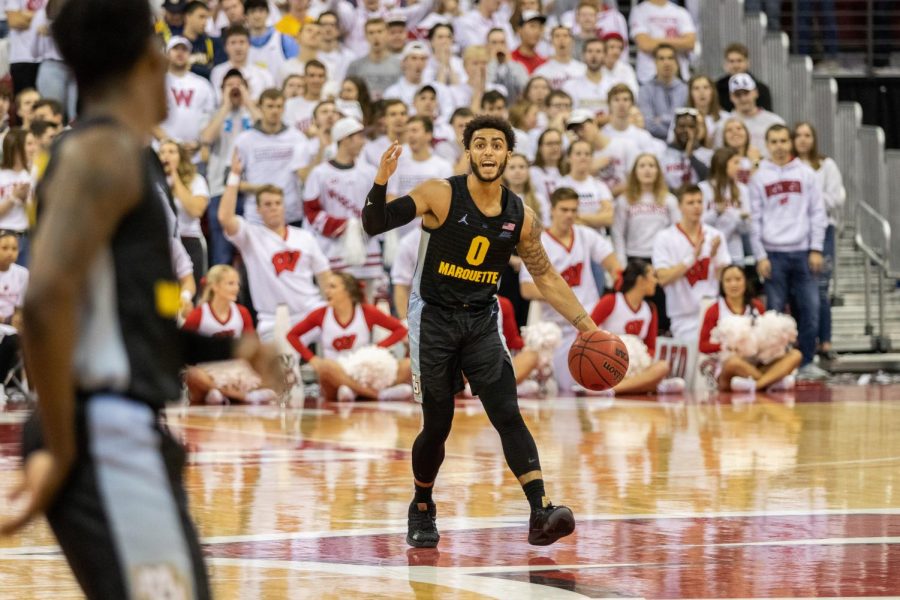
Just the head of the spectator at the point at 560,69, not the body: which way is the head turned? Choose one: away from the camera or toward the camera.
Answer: toward the camera

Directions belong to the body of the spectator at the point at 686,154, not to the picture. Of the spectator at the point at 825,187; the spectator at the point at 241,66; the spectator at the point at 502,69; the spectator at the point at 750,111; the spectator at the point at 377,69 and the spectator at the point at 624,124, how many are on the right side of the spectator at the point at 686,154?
4

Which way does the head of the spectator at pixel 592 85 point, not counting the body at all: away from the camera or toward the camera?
toward the camera

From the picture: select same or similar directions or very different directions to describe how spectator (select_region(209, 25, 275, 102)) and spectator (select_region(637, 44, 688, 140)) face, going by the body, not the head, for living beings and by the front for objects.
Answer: same or similar directions

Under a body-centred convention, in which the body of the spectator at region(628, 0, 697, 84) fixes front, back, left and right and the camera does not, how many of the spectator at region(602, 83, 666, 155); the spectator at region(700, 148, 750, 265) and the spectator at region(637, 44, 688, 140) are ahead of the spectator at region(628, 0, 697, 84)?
3

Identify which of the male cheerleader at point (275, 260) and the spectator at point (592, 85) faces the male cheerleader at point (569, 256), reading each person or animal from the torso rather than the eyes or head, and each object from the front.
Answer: the spectator at point (592, 85)

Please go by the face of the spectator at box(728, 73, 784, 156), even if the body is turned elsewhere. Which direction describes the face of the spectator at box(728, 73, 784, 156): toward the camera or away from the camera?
toward the camera

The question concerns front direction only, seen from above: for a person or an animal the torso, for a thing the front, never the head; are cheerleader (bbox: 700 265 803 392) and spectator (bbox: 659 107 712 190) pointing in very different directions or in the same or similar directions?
same or similar directions

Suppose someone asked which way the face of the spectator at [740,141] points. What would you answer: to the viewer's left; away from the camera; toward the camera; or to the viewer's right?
toward the camera

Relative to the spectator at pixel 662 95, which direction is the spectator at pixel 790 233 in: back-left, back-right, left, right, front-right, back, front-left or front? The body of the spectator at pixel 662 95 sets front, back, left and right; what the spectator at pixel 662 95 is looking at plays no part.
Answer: front-left

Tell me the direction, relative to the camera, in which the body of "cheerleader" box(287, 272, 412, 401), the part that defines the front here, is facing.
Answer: toward the camera

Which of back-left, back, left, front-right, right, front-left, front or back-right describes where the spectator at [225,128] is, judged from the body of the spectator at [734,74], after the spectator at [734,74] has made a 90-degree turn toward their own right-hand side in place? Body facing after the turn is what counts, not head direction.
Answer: front-left

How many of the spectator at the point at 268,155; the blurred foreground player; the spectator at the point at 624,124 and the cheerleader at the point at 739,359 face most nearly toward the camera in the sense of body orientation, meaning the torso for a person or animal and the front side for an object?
3

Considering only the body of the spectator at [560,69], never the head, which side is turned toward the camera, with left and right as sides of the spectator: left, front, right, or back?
front
